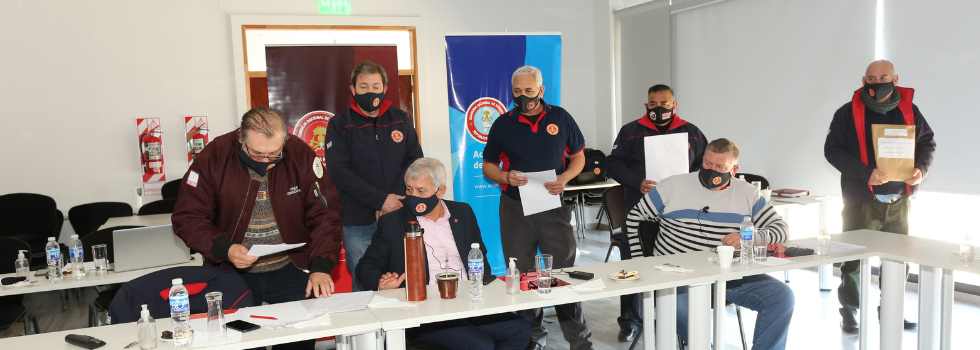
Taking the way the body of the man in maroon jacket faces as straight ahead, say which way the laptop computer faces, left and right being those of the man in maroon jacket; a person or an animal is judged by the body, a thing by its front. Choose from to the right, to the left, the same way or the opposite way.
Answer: the opposite way

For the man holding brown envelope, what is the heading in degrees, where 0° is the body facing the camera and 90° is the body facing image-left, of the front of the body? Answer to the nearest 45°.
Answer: approximately 0°

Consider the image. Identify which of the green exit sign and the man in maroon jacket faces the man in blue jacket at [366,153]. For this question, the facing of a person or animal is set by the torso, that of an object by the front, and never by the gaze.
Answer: the green exit sign

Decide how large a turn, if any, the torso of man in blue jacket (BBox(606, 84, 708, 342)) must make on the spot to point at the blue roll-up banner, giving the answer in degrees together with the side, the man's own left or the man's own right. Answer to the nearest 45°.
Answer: approximately 135° to the man's own right

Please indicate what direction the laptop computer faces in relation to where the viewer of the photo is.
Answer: facing away from the viewer

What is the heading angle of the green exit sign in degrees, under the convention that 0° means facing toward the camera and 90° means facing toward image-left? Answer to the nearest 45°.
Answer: approximately 0°

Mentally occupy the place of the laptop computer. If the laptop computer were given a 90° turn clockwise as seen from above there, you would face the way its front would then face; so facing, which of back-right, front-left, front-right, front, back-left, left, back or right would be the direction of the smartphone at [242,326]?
right

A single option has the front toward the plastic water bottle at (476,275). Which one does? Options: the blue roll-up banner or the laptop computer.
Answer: the blue roll-up banner

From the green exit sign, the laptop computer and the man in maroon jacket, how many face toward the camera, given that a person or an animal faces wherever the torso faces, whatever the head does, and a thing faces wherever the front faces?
2

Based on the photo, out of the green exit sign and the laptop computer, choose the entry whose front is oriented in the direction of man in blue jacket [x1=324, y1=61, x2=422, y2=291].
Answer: the green exit sign
